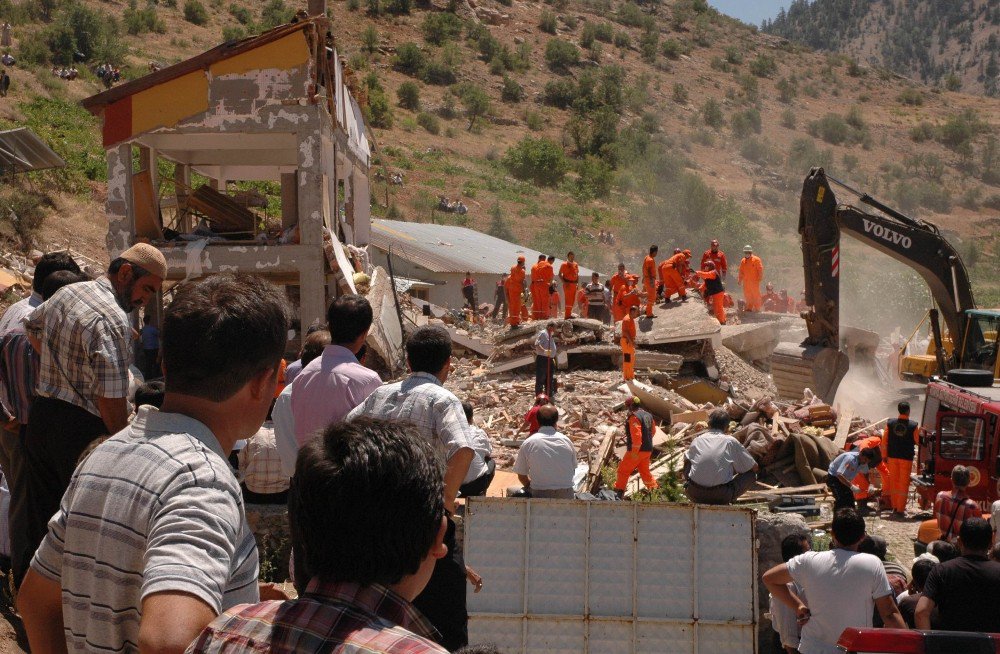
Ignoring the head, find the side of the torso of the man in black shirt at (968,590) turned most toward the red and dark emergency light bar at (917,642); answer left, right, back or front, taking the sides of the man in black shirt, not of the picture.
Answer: back

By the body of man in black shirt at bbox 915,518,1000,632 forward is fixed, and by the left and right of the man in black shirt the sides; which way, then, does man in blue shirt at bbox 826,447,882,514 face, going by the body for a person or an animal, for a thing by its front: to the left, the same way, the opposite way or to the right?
to the right

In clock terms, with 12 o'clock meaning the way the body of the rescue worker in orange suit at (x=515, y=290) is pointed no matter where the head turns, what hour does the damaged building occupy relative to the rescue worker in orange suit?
The damaged building is roughly at 4 o'clock from the rescue worker in orange suit.

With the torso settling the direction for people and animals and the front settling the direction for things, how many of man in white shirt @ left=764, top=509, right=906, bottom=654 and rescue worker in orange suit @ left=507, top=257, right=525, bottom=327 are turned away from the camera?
1

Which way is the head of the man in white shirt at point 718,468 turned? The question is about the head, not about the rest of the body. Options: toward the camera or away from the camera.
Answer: away from the camera

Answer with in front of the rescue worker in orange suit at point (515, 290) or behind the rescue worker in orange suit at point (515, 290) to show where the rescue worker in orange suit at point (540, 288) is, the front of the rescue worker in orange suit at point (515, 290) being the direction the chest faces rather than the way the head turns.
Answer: in front

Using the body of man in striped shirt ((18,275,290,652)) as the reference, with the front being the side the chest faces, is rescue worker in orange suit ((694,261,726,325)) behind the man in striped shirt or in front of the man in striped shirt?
in front

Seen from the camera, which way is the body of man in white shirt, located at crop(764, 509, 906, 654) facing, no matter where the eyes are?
away from the camera

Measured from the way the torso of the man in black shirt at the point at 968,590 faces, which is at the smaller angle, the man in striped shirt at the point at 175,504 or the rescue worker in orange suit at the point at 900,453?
the rescue worker in orange suit

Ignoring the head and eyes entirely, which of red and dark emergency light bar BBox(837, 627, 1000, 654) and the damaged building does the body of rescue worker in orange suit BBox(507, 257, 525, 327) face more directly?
the red and dark emergency light bar
